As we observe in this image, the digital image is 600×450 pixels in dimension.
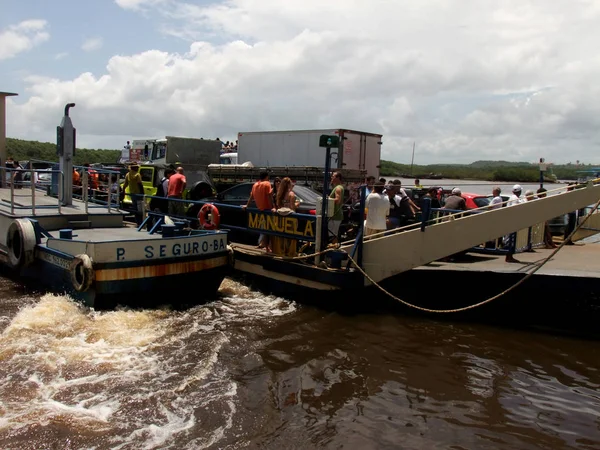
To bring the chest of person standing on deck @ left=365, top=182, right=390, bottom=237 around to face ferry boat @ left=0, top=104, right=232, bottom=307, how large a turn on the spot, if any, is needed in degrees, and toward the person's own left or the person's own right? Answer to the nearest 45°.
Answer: approximately 90° to the person's own left

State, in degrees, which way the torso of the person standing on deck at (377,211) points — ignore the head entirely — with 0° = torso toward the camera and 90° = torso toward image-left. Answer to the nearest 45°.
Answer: approximately 180°

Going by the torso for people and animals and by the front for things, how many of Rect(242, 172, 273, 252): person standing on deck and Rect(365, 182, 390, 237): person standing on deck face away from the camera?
2

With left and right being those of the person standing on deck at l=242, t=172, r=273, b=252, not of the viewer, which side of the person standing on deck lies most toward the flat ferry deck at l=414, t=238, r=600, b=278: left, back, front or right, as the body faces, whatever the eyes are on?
right

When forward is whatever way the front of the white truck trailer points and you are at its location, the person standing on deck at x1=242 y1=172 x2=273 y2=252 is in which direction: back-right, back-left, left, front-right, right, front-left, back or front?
back-left

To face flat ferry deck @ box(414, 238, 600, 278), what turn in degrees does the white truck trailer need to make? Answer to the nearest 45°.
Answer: approximately 135° to its left

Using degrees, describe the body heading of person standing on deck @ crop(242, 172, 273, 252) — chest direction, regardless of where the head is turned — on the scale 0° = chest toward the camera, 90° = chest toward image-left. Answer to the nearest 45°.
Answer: approximately 180°
